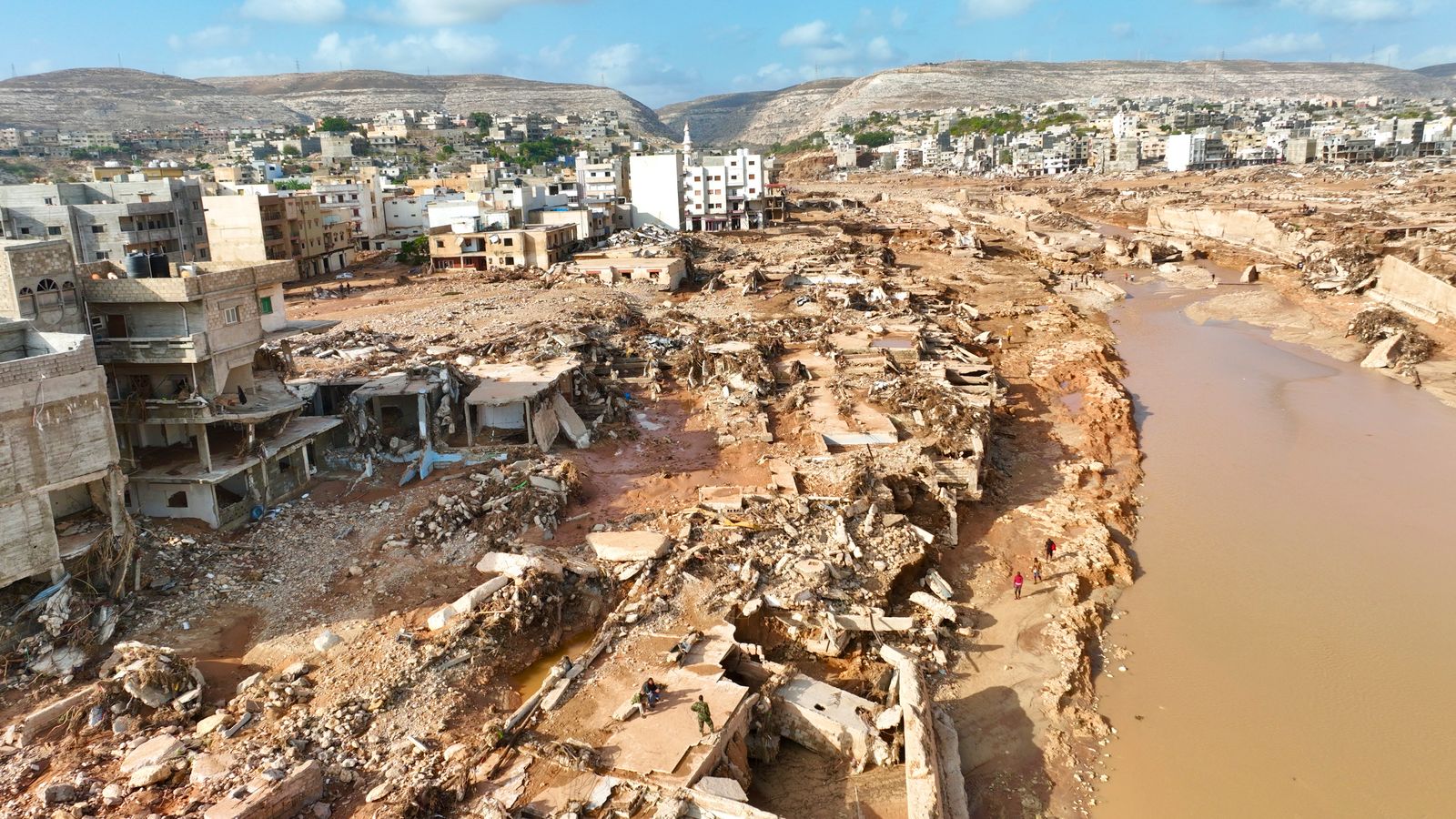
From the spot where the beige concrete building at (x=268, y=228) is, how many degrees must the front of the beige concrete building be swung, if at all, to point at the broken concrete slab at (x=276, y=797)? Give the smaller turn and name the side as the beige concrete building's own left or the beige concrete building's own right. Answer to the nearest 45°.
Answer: approximately 45° to the beige concrete building's own right

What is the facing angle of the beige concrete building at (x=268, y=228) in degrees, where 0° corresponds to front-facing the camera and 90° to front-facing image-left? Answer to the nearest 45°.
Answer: approximately 315°

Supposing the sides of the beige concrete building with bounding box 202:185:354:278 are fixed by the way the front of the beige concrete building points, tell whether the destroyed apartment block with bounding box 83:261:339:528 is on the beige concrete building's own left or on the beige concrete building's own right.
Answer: on the beige concrete building's own right

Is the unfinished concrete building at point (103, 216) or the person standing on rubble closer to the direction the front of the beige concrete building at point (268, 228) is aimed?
the person standing on rubble

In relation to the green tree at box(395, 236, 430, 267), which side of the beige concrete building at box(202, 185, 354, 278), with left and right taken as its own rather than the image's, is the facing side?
left

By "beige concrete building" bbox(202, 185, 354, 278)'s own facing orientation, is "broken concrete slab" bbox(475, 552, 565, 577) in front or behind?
in front

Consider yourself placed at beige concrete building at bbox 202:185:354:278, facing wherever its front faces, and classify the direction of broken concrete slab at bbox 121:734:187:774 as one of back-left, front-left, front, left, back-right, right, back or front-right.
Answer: front-right

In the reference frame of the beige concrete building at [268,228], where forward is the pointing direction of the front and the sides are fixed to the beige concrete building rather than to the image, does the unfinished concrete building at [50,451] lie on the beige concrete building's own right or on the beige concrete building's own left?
on the beige concrete building's own right

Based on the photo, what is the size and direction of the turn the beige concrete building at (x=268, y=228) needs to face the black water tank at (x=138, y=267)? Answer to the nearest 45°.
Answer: approximately 45° to its right

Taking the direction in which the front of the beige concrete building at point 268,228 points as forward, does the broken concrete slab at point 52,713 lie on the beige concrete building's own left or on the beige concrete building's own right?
on the beige concrete building's own right

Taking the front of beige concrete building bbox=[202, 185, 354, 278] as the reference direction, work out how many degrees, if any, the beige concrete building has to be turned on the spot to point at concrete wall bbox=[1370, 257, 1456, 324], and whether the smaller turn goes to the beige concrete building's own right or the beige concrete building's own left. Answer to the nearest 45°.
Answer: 0° — it already faces it

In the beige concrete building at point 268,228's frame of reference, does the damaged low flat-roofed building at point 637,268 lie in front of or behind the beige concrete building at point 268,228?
in front

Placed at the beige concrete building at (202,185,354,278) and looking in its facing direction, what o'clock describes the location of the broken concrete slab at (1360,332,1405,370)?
The broken concrete slab is roughly at 12 o'clock from the beige concrete building.

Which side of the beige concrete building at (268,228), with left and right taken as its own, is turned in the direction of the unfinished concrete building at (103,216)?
right
